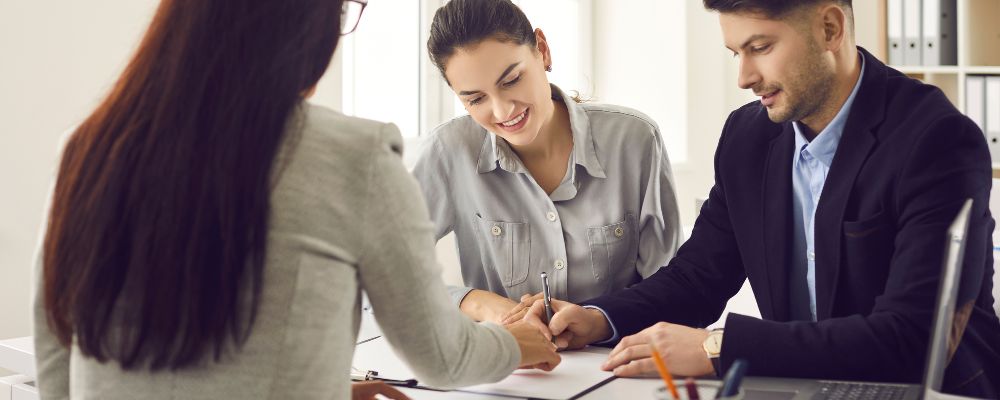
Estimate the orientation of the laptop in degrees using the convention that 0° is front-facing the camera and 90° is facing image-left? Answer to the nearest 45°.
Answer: approximately 90°

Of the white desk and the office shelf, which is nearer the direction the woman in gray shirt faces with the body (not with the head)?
the white desk

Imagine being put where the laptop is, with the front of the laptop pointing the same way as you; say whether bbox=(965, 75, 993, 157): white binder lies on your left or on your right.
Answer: on your right

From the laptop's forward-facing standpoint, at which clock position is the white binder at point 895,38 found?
The white binder is roughly at 3 o'clock from the laptop.

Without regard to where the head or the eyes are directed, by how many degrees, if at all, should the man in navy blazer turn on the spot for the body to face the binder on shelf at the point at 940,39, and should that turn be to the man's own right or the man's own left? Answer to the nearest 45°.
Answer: approximately 135° to the man's own right

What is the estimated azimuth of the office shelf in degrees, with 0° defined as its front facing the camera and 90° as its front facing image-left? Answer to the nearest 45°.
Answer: approximately 0°

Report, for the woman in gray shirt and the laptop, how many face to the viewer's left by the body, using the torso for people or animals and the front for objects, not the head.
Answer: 1

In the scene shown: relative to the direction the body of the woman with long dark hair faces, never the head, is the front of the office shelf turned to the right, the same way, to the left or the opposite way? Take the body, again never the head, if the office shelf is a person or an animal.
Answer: the opposite way
